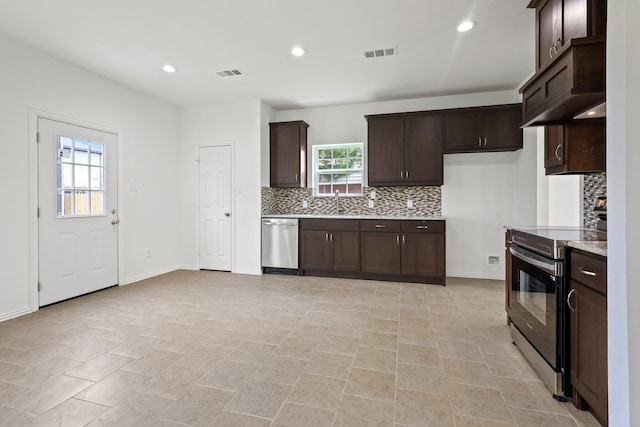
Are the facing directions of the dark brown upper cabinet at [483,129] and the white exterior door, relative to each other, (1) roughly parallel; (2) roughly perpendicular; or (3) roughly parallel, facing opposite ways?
roughly perpendicular

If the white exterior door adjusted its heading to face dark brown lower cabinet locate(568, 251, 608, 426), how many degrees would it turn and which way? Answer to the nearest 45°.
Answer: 0° — it already faces it

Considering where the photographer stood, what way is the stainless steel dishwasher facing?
facing the viewer

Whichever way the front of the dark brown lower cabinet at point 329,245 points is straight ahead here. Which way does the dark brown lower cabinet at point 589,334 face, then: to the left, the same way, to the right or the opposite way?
to the right

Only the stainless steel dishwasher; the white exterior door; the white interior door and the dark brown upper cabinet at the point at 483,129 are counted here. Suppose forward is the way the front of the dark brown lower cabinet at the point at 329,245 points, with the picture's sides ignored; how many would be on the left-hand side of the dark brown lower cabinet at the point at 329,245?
1

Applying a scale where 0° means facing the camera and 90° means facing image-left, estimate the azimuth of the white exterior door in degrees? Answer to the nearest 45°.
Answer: approximately 315°

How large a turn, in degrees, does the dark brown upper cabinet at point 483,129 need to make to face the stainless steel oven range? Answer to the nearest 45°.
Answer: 0° — it already faces it

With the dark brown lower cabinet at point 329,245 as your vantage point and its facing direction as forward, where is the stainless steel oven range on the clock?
The stainless steel oven range is roughly at 11 o'clock from the dark brown lower cabinet.

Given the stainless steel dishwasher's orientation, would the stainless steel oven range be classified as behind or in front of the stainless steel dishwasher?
in front

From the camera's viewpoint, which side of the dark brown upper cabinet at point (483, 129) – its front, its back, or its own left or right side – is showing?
front

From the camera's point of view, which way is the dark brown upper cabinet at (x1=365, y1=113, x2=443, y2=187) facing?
toward the camera

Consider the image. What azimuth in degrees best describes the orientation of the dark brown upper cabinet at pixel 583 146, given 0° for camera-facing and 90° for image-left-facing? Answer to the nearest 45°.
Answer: approximately 45°

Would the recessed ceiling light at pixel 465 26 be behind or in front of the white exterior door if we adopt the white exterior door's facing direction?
in front

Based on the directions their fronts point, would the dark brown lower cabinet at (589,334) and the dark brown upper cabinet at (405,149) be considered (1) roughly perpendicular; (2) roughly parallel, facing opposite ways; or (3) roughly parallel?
roughly perpendicular

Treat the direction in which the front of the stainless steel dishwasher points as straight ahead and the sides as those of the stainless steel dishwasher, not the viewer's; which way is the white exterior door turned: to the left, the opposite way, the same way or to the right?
to the left

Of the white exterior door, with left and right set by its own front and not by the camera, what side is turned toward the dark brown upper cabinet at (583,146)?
front

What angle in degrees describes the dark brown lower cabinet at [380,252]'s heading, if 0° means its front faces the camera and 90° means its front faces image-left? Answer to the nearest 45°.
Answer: approximately 0°
